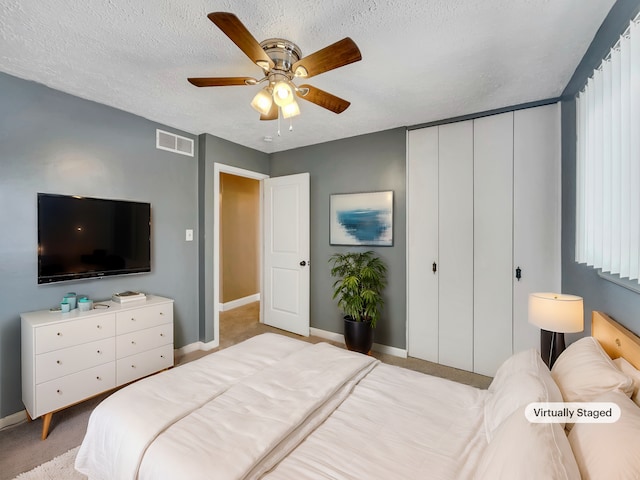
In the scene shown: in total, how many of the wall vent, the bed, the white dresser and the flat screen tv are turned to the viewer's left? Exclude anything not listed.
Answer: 1

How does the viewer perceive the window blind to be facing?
facing to the left of the viewer

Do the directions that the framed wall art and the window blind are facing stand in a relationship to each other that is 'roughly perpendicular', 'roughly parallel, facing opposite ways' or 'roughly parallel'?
roughly perpendicular

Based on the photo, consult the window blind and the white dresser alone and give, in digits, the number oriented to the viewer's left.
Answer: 1

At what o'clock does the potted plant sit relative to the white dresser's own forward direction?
The potted plant is roughly at 11 o'clock from the white dresser.

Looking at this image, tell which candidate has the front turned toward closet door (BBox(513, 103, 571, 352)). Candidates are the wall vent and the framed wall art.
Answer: the wall vent

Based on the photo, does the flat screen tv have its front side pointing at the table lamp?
yes

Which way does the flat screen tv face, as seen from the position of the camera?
facing the viewer and to the right of the viewer

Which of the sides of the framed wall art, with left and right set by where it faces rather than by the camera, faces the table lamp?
left

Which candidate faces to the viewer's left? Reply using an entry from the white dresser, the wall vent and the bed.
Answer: the bed

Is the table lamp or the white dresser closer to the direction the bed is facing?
the white dresser

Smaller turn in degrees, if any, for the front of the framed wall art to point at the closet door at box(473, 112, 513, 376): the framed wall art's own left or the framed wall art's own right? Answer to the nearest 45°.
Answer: approximately 90° to the framed wall art's own left

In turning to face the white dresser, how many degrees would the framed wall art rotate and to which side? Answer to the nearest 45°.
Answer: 0° — it already faces it

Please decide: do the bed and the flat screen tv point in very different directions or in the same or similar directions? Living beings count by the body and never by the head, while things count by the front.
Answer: very different directions

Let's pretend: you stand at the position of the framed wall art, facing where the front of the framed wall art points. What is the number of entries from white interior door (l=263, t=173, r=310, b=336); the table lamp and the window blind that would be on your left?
2

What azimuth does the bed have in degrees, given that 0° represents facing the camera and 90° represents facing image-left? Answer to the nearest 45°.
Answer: approximately 90°
